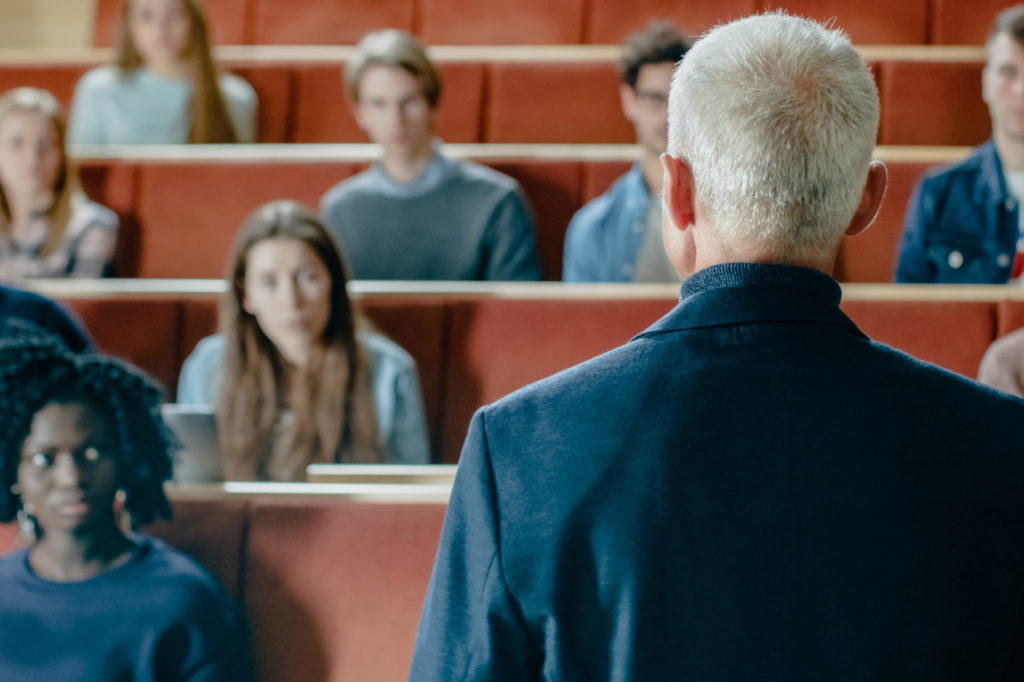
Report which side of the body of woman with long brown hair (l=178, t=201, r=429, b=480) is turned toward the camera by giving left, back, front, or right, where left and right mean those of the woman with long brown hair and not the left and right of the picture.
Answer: front

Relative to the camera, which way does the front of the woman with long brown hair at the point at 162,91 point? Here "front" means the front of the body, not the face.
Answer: toward the camera

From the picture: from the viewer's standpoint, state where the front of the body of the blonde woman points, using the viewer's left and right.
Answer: facing the viewer
